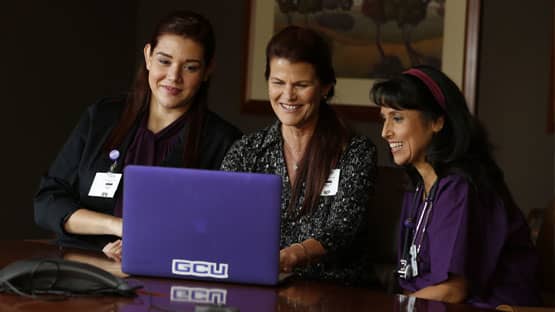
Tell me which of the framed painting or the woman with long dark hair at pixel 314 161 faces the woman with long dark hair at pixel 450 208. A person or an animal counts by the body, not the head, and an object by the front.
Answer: the framed painting

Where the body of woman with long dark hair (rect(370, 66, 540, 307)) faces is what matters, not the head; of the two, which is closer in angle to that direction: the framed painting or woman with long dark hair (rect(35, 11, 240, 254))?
the woman with long dark hair

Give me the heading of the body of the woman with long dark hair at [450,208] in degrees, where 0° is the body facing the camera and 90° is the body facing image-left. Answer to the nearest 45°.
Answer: approximately 90°

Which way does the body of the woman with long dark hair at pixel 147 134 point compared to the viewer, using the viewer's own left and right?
facing the viewer

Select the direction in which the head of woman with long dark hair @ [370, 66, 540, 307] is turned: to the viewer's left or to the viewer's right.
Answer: to the viewer's left

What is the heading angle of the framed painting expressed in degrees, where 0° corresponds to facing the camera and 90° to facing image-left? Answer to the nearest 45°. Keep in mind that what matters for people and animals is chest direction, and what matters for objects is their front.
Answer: approximately 0°

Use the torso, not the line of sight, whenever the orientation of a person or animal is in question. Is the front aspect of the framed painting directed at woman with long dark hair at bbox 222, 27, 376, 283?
yes

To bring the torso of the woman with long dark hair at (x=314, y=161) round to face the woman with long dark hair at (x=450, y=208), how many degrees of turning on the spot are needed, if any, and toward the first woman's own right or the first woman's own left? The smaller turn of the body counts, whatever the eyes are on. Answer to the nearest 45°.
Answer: approximately 90° to the first woman's own left

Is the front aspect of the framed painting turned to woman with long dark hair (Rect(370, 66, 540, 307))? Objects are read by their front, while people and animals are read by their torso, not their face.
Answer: yes

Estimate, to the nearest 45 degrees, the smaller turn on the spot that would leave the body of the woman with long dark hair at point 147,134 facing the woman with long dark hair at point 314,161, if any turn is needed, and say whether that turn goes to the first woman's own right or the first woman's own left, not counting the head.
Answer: approximately 45° to the first woman's own left

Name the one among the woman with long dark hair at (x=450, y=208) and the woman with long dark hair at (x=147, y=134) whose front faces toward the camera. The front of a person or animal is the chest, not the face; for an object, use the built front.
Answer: the woman with long dark hair at (x=147, y=134)

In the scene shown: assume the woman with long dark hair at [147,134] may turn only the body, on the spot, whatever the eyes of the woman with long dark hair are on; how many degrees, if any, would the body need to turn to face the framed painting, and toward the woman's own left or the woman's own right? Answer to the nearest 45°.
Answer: approximately 135° to the woman's own left

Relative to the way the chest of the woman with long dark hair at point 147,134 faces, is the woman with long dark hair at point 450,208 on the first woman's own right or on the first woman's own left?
on the first woman's own left
